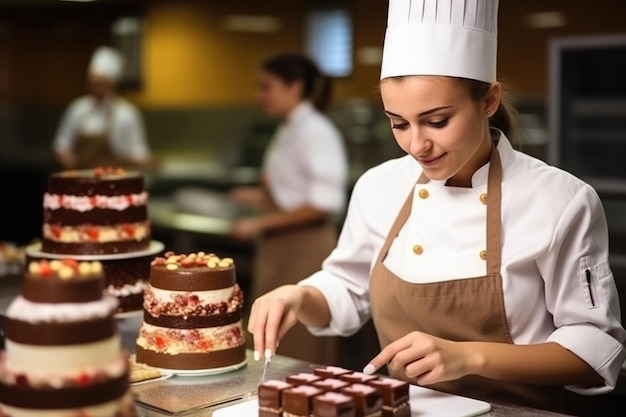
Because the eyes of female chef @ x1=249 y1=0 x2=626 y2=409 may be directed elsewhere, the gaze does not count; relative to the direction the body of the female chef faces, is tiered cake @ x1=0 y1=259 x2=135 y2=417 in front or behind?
in front

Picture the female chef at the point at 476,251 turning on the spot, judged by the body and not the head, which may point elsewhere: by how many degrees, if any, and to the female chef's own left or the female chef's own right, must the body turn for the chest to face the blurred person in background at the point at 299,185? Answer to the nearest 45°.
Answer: approximately 135° to the female chef's own right

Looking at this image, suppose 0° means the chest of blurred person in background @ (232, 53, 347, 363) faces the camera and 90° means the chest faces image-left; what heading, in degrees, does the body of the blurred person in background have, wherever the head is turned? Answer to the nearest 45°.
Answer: approximately 90°

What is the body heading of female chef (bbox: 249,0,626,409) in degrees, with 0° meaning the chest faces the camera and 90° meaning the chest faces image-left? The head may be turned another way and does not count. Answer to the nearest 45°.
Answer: approximately 45°

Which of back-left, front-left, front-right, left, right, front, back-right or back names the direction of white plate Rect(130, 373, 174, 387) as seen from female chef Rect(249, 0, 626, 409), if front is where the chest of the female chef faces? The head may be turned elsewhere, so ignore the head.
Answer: front-right

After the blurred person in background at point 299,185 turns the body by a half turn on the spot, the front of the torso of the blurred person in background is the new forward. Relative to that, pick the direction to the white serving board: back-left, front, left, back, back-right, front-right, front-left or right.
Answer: right

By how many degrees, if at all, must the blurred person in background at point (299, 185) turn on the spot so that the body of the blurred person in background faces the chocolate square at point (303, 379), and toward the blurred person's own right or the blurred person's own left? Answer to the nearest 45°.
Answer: approximately 90° to the blurred person's own left

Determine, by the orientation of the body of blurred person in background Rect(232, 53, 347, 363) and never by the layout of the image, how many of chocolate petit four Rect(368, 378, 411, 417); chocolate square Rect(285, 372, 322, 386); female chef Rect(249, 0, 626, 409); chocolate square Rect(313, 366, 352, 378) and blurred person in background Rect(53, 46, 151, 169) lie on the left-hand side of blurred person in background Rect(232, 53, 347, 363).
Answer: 4
